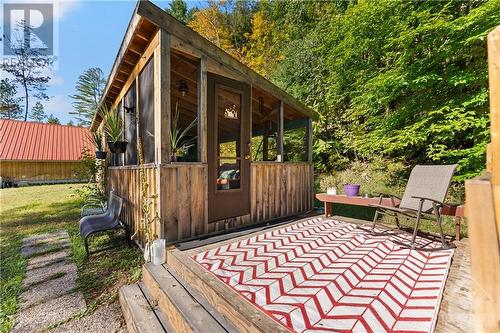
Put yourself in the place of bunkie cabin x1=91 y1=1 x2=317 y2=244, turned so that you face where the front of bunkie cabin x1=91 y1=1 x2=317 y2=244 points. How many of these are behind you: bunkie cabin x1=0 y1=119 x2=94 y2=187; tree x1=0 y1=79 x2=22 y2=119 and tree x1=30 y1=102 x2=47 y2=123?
3

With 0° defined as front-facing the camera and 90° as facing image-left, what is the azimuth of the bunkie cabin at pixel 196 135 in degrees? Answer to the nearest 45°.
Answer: approximately 315°

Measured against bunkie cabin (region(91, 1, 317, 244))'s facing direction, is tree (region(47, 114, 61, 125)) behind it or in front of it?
behind

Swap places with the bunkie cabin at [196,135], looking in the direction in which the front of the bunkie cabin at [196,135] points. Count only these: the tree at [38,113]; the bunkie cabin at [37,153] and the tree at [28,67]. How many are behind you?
3

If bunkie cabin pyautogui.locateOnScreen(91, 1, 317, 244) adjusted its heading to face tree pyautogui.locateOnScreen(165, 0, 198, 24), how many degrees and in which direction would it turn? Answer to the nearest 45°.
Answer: approximately 135° to its left

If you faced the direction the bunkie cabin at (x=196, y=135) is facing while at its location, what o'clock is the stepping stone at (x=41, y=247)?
The stepping stone is roughly at 5 o'clock from the bunkie cabin.

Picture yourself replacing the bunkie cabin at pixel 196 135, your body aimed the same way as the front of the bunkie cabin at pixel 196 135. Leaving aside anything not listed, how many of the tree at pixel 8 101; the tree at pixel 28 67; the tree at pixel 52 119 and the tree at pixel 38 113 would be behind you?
4

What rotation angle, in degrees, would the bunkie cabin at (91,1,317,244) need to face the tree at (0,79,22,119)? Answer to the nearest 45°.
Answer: approximately 180°

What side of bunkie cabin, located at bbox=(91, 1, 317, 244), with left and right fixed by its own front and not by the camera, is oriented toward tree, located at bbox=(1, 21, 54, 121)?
back

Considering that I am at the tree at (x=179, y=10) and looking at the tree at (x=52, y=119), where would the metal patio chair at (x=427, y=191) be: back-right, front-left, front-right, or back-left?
back-left
